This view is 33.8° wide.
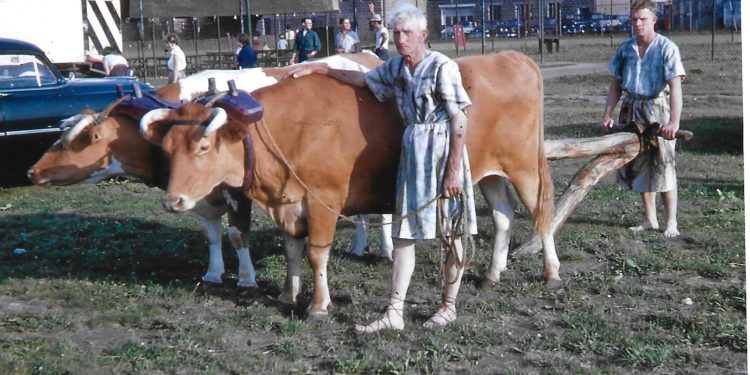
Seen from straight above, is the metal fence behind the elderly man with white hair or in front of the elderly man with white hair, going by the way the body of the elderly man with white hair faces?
behind

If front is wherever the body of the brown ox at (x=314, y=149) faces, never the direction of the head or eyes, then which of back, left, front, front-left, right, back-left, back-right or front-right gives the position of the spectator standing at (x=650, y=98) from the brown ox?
back

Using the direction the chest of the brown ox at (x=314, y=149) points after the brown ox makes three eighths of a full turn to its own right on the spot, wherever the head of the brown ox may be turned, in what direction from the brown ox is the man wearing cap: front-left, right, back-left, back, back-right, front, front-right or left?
front

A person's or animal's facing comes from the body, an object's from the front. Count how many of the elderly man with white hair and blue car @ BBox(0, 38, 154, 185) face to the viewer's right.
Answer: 1

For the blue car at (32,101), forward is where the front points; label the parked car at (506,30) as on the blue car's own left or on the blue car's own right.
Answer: on the blue car's own left

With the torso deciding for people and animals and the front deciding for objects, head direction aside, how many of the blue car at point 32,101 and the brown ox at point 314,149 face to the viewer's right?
1

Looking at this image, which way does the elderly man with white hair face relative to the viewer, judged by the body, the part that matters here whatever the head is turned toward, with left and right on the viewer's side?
facing the viewer and to the left of the viewer

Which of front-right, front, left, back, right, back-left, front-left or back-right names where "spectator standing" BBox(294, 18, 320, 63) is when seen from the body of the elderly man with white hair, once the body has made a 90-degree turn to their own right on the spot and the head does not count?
front-right

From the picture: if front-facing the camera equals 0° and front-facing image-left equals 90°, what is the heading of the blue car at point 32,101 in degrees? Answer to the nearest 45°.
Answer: approximately 270°
